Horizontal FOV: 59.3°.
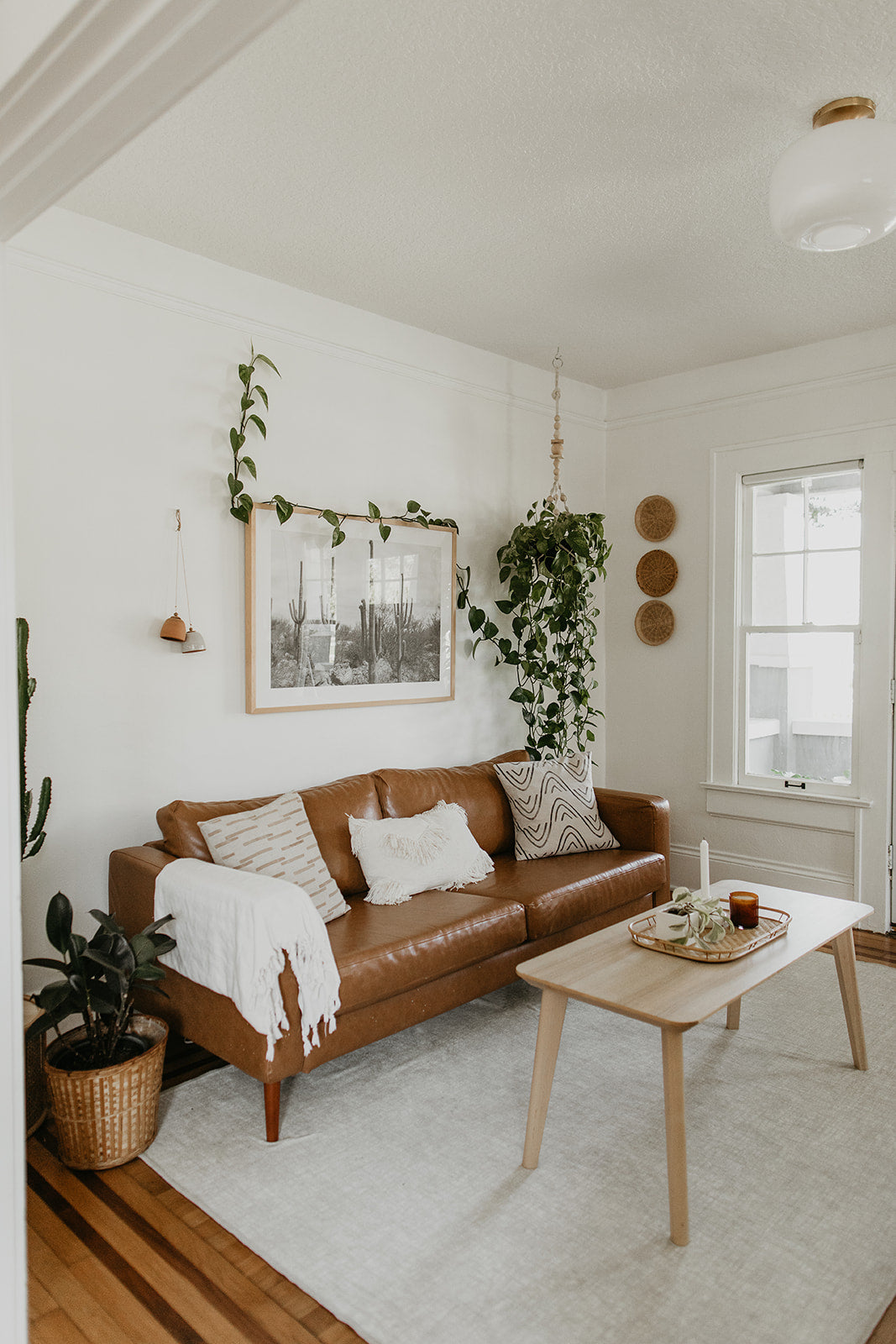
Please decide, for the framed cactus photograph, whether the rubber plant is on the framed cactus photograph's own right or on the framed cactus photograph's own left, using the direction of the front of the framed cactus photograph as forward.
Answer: on the framed cactus photograph's own right

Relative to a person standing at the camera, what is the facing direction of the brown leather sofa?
facing the viewer and to the right of the viewer

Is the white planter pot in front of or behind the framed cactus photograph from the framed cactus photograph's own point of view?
in front

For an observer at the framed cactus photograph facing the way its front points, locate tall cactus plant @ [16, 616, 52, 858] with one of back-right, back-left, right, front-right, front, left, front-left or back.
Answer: right

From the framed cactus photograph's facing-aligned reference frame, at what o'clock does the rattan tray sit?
The rattan tray is roughly at 12 o'clock from the framed cactus photograph.

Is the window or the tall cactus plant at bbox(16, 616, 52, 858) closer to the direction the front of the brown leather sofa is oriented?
the window

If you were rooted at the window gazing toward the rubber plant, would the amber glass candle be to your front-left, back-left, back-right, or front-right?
front-left

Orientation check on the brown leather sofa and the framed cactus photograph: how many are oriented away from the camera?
0

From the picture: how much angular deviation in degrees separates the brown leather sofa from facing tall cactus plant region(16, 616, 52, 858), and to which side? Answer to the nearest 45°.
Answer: approximately 135° to its right

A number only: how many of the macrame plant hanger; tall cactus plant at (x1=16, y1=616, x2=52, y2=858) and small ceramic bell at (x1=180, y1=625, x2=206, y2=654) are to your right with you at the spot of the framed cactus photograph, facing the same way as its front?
2

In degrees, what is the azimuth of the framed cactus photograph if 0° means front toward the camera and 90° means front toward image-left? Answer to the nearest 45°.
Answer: approximately 315°

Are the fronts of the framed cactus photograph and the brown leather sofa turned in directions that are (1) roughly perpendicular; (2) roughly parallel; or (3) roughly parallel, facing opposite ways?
roughly parallel

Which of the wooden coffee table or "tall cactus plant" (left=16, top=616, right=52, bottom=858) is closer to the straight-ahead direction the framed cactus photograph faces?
the wooden coffee table

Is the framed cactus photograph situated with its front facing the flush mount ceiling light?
yes
